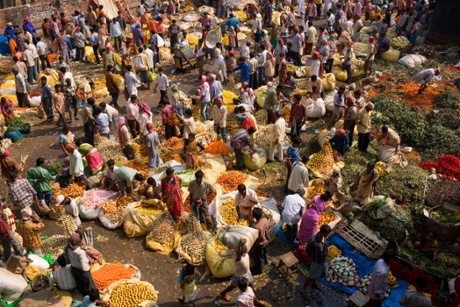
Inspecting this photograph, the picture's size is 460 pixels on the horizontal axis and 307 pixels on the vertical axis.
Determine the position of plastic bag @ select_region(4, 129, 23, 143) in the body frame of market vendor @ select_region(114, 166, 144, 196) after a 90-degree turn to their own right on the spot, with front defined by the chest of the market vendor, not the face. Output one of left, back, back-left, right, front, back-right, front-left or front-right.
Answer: back-right

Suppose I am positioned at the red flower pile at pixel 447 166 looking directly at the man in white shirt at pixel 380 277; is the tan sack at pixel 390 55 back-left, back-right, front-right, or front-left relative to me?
back-right

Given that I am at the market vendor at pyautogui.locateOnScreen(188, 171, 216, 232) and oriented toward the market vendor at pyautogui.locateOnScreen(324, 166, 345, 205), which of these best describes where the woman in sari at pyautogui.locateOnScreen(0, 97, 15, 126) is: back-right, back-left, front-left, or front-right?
back-left

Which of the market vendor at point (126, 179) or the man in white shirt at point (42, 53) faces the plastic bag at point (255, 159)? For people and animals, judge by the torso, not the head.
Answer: the market vendor

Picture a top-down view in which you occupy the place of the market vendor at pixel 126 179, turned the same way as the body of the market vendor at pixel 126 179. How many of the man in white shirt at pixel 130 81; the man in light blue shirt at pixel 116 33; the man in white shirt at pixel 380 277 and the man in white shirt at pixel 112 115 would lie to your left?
3

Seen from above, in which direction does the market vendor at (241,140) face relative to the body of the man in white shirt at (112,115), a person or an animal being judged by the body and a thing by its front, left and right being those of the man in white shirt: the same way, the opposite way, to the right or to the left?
the opposite way
